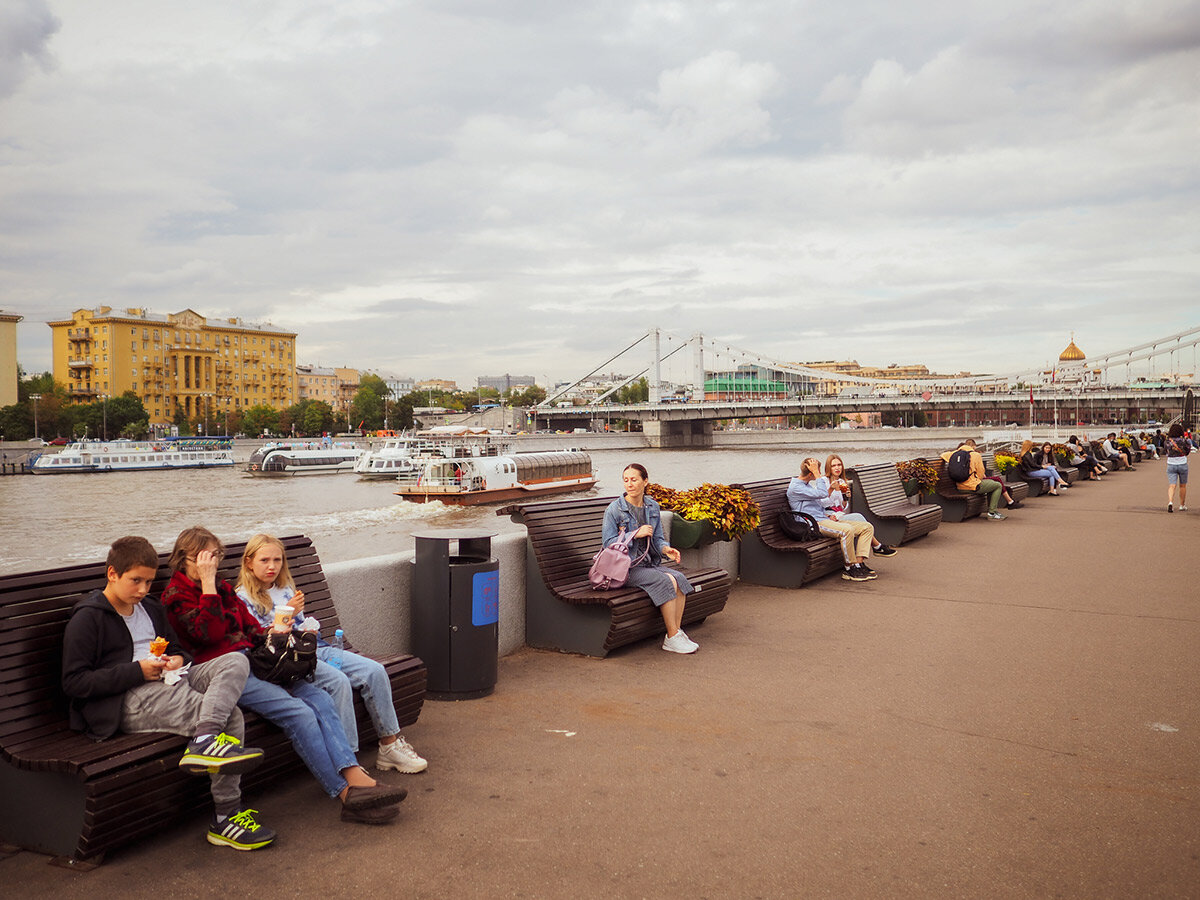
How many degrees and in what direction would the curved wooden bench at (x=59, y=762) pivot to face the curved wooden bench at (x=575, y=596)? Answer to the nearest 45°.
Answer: approximately 90° to its left

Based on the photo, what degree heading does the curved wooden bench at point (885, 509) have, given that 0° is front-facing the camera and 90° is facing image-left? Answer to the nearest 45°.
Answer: approximately 315°

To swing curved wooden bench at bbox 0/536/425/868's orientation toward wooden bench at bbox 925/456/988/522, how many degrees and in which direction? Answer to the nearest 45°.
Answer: approximately 90° to its left

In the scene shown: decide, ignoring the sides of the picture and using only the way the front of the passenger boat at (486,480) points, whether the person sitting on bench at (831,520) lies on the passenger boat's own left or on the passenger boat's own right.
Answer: on the passenger boat's own right

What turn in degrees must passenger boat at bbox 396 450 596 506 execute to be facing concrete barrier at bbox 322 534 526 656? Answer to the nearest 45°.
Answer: approximately 135° to its right
